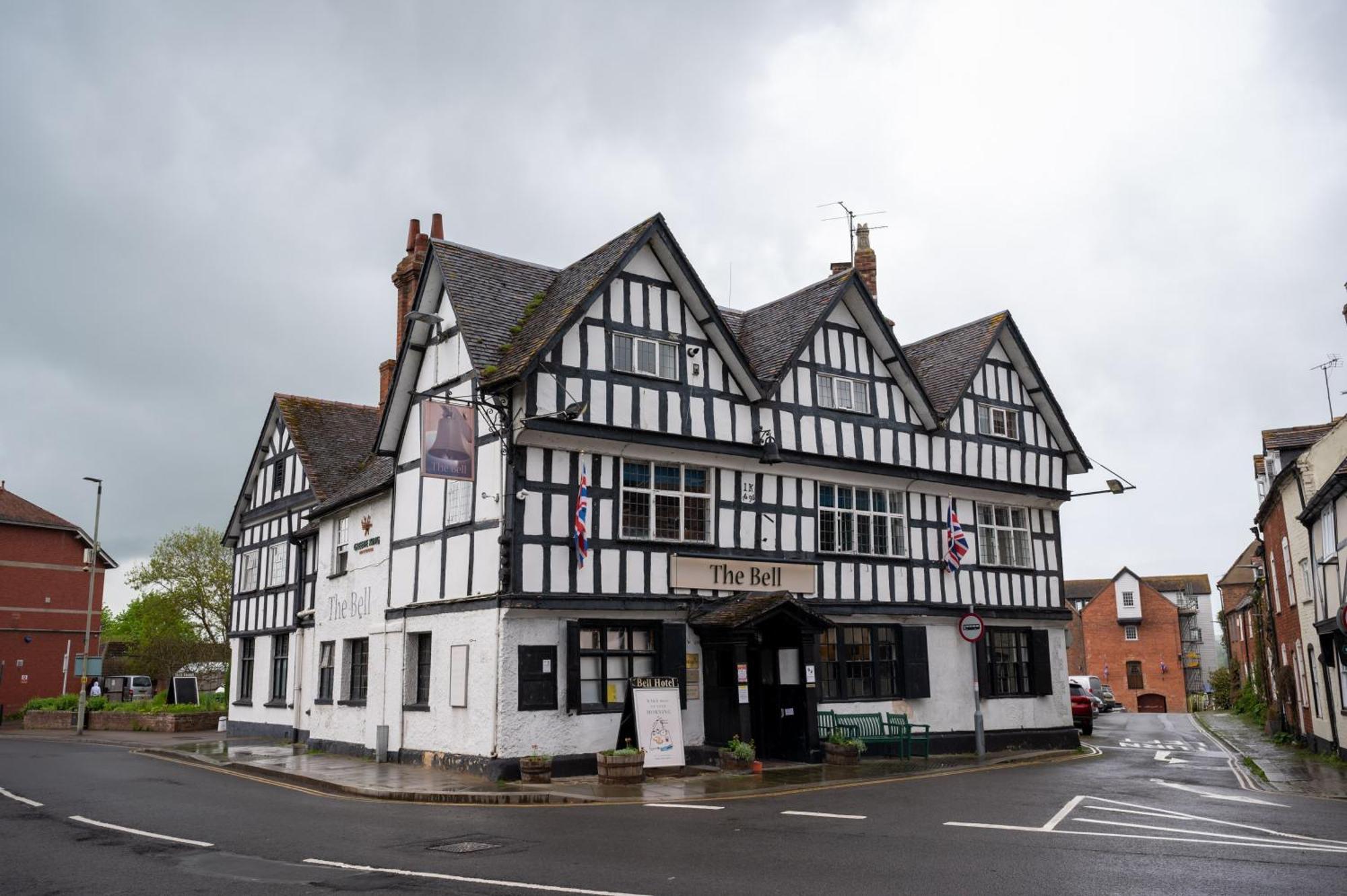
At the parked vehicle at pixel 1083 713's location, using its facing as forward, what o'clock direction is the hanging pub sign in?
The hanging pub sign is roughly at 7 o'clock from the parked vehicle.

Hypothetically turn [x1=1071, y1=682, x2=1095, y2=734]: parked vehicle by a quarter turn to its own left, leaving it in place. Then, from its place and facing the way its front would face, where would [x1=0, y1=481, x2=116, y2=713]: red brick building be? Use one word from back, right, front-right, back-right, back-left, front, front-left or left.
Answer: front

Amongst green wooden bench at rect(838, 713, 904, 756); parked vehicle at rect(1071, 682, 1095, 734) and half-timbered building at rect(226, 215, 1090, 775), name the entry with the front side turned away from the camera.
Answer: the parked vehicle

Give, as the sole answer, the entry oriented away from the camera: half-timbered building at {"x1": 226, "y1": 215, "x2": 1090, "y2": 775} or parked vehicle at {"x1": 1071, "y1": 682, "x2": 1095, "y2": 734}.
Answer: the parked vehicle

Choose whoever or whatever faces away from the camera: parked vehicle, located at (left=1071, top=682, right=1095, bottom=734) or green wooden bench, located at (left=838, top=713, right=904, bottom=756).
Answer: the parked vehicle

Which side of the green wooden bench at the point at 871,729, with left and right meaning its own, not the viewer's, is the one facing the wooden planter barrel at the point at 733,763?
right

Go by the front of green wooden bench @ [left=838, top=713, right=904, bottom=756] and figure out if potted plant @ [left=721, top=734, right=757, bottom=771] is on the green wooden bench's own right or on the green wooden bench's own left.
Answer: on the green wooden bench's own right

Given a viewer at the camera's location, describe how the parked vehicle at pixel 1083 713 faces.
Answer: facing away from the viewer

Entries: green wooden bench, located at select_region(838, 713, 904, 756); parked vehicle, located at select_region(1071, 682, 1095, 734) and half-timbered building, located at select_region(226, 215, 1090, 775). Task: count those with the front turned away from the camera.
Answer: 1

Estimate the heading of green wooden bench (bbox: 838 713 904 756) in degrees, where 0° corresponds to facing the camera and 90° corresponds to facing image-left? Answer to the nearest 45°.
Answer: approximately 315°

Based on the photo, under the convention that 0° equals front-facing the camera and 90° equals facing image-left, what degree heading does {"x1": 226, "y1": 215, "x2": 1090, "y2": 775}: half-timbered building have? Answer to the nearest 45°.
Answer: approximately 315°
